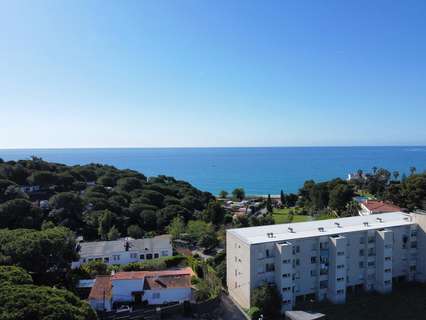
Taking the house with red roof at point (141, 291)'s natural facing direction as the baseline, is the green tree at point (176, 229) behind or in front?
behind

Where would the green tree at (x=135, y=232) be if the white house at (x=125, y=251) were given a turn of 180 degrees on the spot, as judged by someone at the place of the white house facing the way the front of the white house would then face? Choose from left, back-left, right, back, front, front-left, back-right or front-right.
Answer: front

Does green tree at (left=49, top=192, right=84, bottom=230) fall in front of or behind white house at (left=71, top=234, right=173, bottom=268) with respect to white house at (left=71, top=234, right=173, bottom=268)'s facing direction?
behind

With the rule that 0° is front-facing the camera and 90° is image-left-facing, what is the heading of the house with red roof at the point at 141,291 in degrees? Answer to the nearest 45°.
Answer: approximately 0°

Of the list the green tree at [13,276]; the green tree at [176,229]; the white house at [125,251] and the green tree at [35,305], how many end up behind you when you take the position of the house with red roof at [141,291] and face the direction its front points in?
2

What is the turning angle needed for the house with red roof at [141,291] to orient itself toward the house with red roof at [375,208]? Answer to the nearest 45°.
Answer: approximately 135° to its left

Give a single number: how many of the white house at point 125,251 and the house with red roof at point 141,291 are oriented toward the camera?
2

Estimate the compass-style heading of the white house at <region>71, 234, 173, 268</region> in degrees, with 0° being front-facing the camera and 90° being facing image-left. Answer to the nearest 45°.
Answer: approximately 0°

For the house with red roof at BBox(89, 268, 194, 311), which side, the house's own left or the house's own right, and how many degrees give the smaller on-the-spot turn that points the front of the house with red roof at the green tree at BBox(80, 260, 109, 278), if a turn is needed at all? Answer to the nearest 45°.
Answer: approximately 135° to the house's own right
